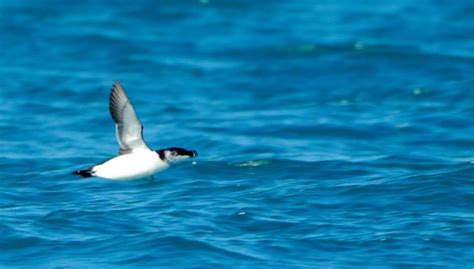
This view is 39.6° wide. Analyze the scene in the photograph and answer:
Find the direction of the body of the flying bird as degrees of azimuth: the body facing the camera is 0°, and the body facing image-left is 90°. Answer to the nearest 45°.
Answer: approximately 270°
